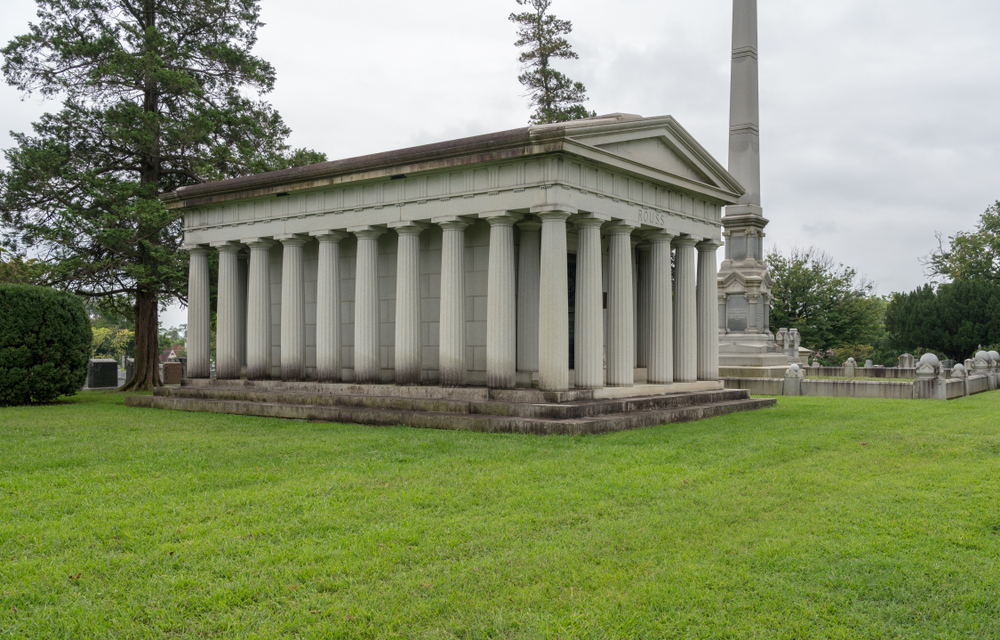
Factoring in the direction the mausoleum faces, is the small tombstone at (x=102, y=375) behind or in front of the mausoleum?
behind

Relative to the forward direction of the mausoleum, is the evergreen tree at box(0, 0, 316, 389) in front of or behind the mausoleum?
behind

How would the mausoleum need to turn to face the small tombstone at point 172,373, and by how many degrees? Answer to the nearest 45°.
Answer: approximately 180°

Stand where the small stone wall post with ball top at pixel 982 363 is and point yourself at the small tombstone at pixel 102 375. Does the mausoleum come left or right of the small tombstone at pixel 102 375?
left

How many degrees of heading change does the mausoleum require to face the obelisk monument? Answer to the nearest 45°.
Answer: approximately 90° to its left

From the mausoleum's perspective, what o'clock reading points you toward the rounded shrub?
The rounded shrub is roughly at 5 o'clock from the mausoleum.

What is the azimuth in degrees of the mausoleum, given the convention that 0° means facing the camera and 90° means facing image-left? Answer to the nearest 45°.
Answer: approximately 315°

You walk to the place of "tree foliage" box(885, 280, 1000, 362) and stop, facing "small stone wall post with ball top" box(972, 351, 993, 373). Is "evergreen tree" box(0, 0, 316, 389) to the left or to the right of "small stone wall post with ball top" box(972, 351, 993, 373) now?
right

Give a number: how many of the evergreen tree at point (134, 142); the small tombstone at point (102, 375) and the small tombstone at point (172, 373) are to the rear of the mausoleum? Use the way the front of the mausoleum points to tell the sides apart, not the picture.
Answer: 3
